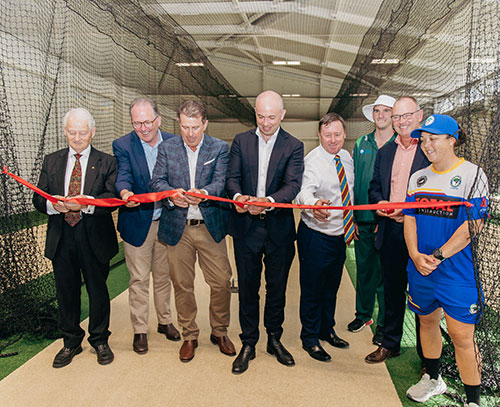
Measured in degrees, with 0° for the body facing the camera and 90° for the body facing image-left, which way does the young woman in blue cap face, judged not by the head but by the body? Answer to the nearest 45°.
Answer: approximately 45°

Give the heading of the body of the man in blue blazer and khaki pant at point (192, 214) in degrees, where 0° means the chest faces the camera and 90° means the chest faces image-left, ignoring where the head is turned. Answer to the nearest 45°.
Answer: approximately 0°

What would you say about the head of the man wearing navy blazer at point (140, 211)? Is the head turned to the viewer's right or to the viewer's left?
to the viewer's right

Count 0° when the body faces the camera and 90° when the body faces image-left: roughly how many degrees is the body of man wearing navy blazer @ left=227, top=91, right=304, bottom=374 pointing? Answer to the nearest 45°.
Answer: approximately 0°

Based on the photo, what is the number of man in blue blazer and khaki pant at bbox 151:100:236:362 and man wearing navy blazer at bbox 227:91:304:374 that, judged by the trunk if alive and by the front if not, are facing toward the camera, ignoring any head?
2

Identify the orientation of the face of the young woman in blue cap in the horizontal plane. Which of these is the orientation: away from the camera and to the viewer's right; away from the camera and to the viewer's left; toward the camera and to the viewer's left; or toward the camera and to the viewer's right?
toward the camera and to the viewer's left

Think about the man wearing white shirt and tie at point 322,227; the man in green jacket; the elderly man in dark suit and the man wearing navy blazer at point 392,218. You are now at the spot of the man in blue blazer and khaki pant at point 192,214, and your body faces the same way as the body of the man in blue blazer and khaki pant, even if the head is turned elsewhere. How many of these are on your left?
3

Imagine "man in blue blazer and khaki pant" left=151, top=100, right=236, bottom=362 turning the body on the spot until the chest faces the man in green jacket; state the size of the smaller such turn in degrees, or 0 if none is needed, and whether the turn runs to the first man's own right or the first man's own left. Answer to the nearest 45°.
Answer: approximately 90° to the first man's own left

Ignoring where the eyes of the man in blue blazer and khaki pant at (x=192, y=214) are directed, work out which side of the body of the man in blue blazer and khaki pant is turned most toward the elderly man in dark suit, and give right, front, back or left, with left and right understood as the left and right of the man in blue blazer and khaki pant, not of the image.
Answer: right

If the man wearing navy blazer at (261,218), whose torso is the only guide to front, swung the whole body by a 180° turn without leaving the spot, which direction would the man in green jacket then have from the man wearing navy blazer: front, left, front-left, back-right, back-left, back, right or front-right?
front-right
